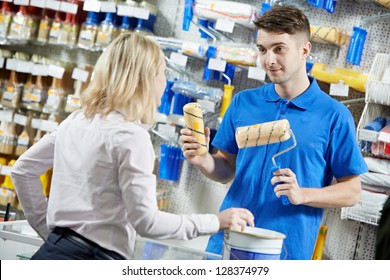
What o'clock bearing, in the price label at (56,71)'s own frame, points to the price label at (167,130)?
the price label at (167,130) is roughly at 10 o'clock from the price label at (56,71).

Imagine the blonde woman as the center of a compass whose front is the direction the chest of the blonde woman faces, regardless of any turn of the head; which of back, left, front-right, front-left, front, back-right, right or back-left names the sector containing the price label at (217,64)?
front-left

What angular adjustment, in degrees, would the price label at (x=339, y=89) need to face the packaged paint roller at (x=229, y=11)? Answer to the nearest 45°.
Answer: approximately 90° to its right

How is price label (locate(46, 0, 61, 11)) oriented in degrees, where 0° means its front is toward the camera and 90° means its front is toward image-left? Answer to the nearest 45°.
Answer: approximately 0°

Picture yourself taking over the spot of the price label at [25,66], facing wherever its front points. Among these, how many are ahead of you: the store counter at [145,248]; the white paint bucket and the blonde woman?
3

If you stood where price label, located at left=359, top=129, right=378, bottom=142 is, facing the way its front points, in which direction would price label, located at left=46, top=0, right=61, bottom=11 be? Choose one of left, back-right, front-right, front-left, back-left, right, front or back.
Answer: front-right

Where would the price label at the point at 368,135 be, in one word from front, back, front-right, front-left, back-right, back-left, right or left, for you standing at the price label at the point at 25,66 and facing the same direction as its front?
front-left

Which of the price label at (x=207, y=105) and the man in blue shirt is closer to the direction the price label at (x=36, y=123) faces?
the man in blue shirt

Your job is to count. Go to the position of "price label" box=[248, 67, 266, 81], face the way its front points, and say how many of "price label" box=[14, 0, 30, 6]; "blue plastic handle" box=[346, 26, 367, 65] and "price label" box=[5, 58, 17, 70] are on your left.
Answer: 1
